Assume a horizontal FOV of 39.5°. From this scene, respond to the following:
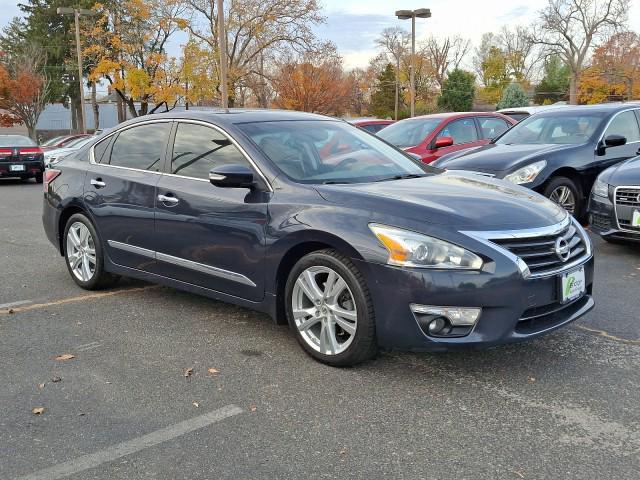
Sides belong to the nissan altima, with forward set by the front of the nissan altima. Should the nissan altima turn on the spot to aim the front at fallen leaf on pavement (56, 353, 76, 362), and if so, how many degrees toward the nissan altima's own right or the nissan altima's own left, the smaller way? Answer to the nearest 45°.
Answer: approximately 135° to the nissan altima's own right

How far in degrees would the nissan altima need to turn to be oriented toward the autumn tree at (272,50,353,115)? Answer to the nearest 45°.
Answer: approximately 135° to its left

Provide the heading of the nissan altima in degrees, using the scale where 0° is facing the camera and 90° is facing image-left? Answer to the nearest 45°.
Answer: approximately 315°

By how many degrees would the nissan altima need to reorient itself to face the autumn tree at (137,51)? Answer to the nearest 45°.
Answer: approximately 135° to its left

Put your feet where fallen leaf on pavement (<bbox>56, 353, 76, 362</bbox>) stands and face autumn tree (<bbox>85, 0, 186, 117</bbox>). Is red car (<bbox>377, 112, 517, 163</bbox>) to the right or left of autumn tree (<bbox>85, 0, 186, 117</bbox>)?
right

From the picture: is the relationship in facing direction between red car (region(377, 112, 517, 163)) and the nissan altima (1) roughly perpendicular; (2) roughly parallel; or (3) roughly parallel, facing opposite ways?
roughly perpendicular

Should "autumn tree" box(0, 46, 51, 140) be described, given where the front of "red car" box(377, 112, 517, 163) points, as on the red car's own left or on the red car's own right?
on the red car's own right

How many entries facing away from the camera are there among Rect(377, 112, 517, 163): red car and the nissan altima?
0

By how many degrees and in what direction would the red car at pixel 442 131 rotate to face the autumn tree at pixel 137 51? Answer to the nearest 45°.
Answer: approximately 90° to its right

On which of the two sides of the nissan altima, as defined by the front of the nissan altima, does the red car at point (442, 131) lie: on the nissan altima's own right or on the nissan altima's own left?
on the nissan altima's own left

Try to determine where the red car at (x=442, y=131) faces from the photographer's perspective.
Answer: facing the viewer and to the left of the viewer
